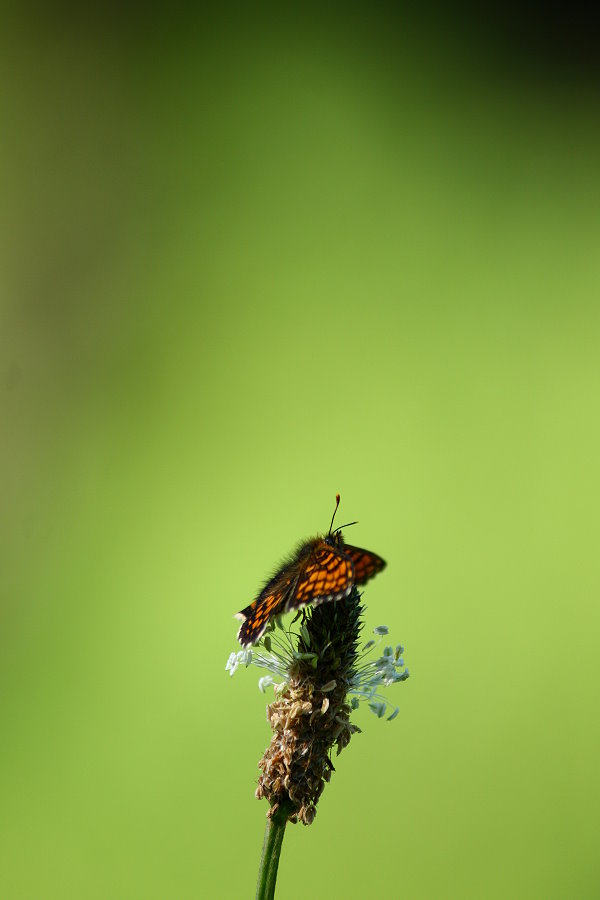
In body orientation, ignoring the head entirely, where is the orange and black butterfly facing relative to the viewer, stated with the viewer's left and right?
facing to the right of the viewer
